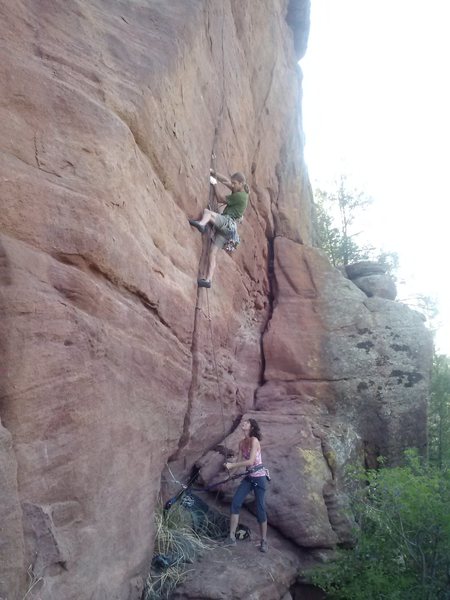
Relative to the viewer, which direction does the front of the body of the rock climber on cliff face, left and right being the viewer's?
facing to the left of the viewer

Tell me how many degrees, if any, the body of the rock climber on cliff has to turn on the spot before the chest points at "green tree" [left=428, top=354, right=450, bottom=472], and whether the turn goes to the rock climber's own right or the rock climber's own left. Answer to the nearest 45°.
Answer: approximately 135° to the rock climber's own right
